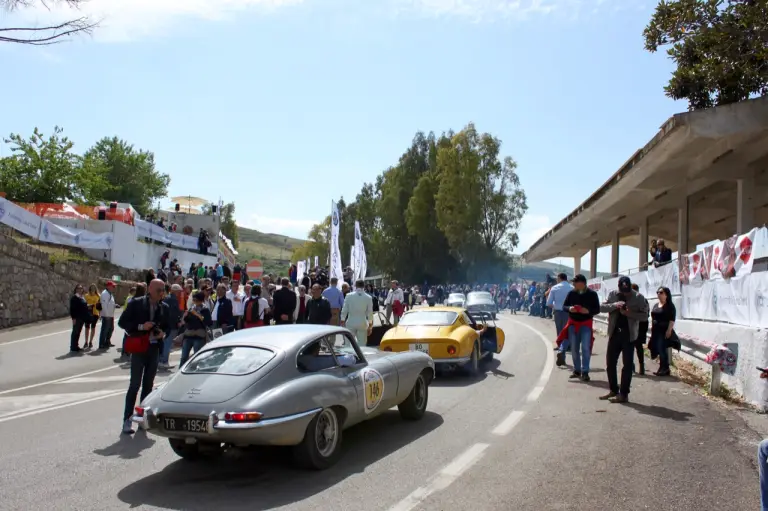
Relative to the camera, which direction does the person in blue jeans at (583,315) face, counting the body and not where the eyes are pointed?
toward the camera

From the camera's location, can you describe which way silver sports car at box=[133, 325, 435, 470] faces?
facing away from the viewer and to the right of the viewer

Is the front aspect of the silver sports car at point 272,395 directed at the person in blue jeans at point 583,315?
yes

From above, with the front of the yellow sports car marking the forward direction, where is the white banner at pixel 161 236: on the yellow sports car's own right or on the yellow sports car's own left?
on the yellow sports car's own left

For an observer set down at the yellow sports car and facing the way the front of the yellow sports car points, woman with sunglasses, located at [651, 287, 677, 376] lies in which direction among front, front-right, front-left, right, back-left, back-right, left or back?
front-right

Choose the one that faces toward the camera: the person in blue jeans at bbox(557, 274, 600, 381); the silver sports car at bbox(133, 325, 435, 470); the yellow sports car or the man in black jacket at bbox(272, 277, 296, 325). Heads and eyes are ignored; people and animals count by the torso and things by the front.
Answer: the person in blue jeans

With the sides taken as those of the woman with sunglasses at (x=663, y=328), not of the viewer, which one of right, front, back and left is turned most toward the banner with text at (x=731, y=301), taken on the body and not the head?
left

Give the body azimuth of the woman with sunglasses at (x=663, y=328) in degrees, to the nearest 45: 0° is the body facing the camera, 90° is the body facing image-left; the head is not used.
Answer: approximately 45°

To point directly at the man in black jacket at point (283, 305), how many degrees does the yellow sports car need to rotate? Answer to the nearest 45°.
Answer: approximately 90° to its left

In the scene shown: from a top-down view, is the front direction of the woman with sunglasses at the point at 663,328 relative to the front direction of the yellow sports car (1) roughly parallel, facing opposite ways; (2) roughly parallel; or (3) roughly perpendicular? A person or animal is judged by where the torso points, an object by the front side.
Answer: roughly parallel, facing opposite ways

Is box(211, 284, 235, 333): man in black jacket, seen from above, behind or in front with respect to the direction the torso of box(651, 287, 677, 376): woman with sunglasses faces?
in front

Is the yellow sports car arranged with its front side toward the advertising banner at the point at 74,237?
no

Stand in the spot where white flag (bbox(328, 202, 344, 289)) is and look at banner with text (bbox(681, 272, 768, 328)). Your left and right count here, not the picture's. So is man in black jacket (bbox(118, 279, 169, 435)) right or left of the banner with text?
right

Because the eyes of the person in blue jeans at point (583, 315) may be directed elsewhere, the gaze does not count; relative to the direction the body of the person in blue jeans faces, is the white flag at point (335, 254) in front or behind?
behind

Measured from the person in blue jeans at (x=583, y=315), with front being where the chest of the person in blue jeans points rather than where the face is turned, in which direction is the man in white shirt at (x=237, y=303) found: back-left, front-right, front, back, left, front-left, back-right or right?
right

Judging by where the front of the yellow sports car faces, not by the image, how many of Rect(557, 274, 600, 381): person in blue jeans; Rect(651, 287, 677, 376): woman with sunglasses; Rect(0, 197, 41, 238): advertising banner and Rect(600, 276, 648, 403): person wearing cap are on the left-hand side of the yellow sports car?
1
